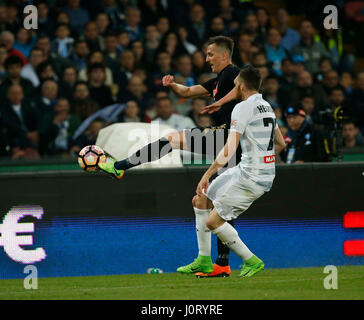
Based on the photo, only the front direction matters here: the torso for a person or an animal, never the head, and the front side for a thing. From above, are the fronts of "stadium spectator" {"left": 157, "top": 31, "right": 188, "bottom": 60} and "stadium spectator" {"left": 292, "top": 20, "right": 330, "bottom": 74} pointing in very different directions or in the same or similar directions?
same or similar directions

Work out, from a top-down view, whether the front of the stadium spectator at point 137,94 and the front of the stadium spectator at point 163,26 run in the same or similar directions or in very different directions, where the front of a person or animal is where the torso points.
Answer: same or similar directions

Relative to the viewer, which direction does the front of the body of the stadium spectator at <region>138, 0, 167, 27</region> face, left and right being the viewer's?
facing the viewer

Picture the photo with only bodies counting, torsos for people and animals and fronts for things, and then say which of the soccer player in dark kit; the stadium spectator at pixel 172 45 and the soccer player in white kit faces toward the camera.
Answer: the stadium spectator

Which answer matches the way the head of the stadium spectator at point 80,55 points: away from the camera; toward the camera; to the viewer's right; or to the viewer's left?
toward the camera

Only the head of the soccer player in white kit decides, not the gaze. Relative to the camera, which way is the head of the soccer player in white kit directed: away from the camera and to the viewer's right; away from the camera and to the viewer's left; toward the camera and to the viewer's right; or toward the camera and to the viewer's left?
away from the camera and to the viewer's left

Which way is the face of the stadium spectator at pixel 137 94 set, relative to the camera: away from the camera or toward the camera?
toward the camera

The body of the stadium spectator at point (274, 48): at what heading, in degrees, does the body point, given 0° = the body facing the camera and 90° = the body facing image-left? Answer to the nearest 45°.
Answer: approximately 0°

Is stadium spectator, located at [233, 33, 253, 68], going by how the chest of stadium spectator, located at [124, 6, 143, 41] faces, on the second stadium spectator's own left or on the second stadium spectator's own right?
on the second stadium spectator's own left

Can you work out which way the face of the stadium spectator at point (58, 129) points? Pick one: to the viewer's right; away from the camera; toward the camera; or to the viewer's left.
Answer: toward the camera

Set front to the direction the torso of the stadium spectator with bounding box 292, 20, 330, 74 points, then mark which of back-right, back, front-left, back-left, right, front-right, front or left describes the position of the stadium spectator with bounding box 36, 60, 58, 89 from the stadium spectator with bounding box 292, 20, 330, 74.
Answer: front-right

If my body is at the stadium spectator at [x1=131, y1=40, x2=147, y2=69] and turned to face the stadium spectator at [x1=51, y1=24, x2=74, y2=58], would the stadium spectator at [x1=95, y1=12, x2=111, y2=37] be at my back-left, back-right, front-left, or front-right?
front-right

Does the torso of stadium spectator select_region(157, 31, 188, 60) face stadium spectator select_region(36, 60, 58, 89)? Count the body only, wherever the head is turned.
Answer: no

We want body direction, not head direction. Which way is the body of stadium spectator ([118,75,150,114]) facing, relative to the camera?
toward the camera

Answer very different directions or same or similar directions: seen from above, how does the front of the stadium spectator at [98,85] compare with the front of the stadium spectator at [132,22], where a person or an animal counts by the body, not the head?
same or similar directions

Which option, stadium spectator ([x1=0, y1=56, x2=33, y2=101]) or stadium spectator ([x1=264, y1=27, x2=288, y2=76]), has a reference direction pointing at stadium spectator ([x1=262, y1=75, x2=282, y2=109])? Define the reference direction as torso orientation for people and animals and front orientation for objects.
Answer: stadium spectator ([x1=264, y1=27, x2=288, y2=76])

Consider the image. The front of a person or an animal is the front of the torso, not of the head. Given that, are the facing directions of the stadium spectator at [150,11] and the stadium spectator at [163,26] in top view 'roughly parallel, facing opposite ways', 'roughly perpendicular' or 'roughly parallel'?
roughly parallel
